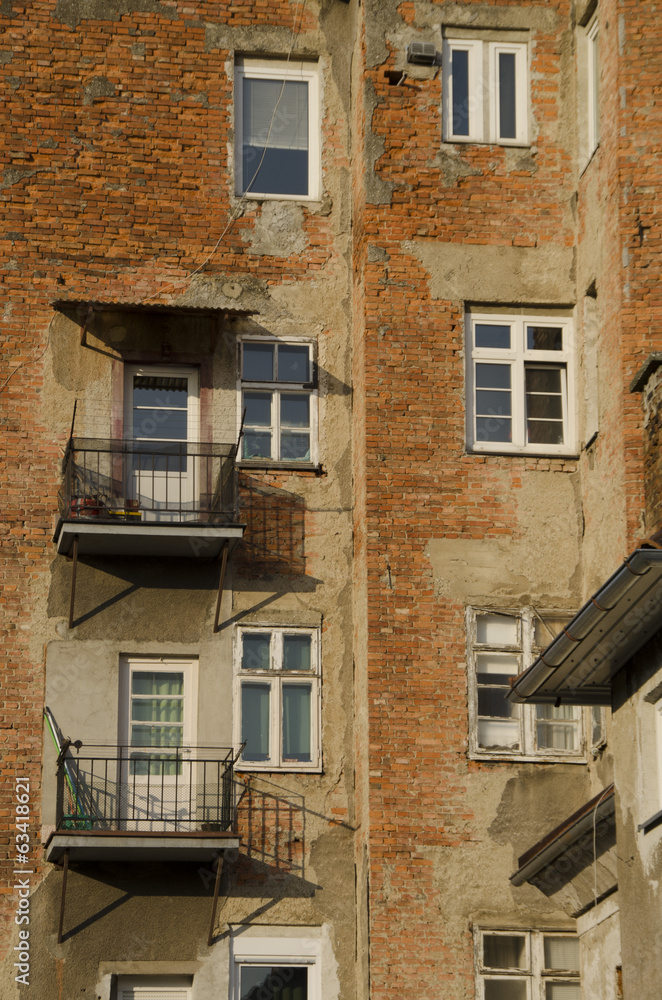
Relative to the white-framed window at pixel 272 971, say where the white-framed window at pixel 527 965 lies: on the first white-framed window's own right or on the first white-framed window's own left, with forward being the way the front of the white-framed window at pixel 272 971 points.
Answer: on the first white-framed window's own left

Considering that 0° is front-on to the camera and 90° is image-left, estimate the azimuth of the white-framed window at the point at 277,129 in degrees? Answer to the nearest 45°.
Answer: approximately 0°

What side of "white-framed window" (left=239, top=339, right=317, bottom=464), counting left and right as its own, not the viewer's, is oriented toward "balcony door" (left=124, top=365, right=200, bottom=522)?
right

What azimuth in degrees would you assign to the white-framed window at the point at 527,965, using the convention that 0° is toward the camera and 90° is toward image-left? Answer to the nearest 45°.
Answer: approximately 0°
